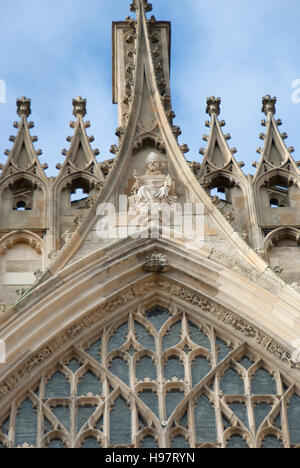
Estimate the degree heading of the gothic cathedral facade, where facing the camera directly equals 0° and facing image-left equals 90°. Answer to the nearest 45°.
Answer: approximately 0°
